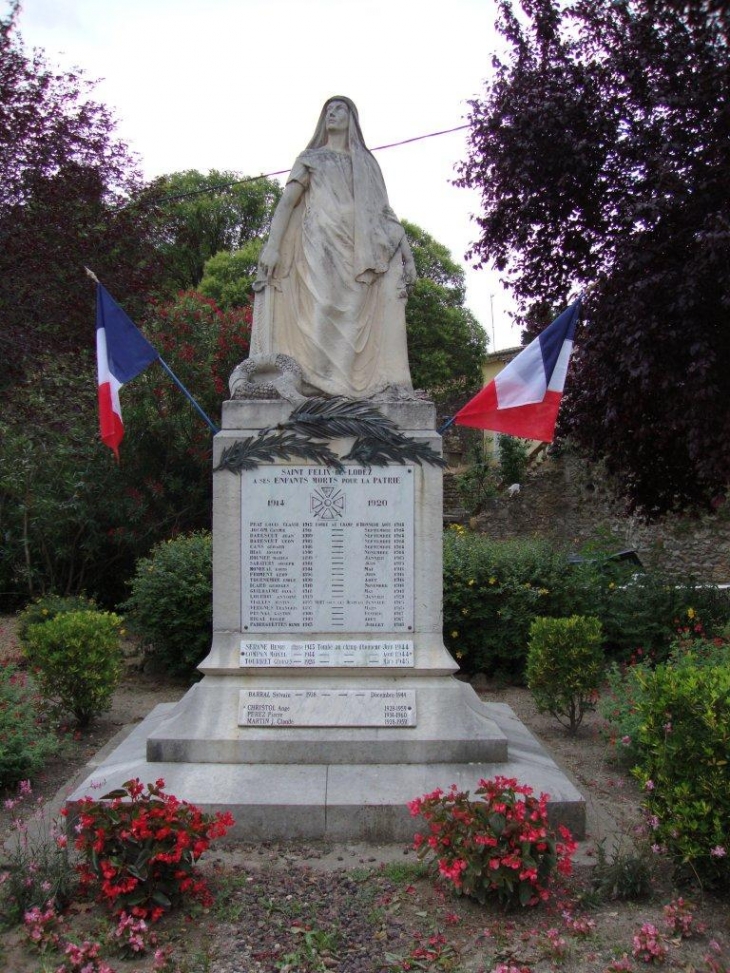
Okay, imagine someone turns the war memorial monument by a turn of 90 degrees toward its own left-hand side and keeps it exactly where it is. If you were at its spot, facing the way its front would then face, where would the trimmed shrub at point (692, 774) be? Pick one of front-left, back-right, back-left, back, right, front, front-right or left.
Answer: front-right

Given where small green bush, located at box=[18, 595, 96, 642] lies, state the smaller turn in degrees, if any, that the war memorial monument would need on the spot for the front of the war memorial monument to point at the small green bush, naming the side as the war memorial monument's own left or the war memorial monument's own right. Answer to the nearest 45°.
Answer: approximately 135° to the war memorial monument's own right

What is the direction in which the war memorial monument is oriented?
toward the camera

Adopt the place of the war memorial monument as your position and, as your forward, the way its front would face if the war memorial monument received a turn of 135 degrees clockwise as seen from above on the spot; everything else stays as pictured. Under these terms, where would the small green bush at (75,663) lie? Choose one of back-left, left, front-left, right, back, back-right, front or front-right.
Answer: front

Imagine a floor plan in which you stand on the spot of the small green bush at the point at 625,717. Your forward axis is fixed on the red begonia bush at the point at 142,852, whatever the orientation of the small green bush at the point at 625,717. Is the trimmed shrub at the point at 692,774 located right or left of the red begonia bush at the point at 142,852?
left

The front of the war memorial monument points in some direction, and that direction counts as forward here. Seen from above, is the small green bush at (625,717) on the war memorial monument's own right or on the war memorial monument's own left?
on the war memorial monument's own left

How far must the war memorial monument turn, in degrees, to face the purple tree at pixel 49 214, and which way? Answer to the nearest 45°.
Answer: approximately 135° to its right

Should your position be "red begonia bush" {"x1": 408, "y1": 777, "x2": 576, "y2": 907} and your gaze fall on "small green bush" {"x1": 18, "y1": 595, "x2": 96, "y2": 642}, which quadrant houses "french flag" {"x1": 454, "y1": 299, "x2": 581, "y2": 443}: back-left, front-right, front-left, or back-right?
front-right

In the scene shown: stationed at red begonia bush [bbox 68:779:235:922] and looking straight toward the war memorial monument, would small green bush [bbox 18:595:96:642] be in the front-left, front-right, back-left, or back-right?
front-left

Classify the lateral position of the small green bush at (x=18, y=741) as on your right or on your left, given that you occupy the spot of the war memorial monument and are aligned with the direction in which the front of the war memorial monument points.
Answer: on your right
